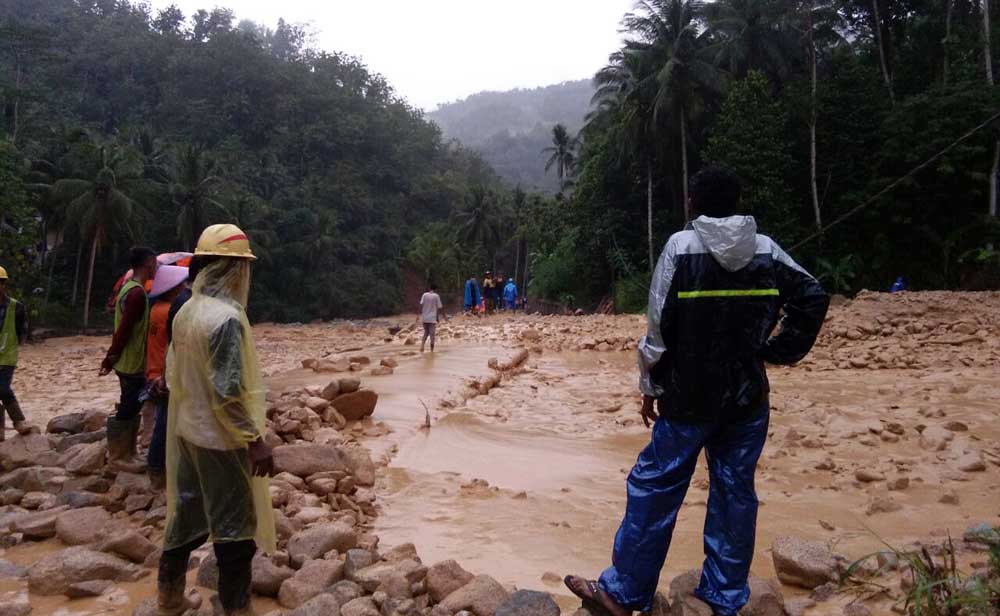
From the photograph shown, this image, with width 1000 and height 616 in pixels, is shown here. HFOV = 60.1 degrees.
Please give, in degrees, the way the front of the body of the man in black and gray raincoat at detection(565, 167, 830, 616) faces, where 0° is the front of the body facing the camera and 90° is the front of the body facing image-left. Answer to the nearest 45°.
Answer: approximately 180°

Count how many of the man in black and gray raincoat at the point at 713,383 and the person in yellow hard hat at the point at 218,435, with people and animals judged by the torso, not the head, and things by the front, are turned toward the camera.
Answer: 0

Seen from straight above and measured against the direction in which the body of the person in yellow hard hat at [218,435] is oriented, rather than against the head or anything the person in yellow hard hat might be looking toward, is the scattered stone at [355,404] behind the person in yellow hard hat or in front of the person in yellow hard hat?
in front

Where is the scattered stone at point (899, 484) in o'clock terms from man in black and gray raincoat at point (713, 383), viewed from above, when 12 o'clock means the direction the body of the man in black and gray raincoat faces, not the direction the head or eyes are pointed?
The scattered stone is roughly at 1 o'clock from the man in black and gray raincoat.

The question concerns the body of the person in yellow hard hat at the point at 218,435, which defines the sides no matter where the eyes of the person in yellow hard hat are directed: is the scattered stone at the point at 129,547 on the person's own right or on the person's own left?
on the person's own left

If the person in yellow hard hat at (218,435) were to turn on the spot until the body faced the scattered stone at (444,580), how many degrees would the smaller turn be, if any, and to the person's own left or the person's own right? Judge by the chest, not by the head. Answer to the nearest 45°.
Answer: approximately 45° to the person's own right

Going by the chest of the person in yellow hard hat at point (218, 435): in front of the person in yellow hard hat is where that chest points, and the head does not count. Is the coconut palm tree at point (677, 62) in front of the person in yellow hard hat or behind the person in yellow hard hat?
in front

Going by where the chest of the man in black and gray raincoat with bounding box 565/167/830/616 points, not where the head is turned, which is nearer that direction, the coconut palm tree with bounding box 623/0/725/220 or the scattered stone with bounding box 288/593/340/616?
the coconut palm tree

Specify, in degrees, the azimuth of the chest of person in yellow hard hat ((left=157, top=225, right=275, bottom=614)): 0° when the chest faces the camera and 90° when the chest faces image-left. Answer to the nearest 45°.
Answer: approximately 225°

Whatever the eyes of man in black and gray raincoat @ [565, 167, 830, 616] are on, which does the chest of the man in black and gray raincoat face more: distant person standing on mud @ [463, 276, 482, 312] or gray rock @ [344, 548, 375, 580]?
the distant person standing on mud

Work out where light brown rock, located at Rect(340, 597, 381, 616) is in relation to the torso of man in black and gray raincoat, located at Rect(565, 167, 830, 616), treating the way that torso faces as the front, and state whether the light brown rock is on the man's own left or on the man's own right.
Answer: on the man's own left

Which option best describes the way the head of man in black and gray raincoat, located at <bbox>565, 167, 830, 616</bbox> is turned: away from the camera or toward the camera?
away from the camera

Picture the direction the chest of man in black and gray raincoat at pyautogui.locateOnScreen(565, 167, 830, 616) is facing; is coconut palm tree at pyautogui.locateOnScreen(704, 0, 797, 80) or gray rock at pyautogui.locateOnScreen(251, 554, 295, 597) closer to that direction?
the coconut palm tree
